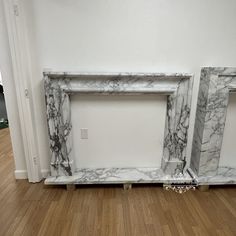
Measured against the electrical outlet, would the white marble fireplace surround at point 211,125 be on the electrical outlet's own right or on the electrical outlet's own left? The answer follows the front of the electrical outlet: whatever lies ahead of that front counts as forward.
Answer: on the electrical outlet's own left

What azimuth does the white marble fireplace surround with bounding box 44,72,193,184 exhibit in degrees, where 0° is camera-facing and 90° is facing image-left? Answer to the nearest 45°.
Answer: approximately 0°

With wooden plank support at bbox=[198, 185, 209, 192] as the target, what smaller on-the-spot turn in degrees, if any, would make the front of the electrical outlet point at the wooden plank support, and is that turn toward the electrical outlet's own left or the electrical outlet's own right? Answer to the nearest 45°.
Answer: approximately 90° to the electrical outlet's own left

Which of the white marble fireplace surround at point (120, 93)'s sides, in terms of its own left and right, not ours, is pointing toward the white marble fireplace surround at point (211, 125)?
left
